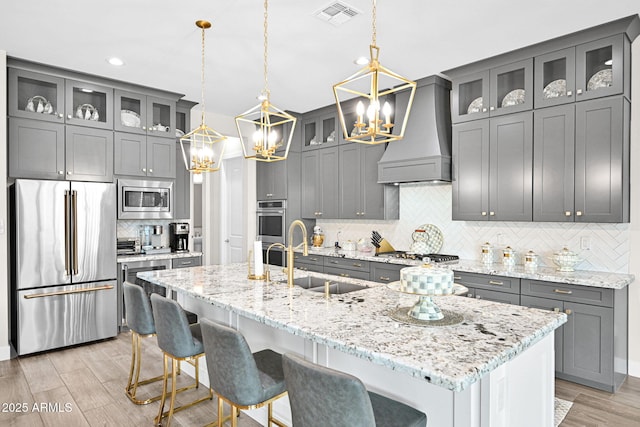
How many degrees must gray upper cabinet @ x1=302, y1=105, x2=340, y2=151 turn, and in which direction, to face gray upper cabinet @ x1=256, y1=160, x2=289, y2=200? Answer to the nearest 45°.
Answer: approximately 90° to its right

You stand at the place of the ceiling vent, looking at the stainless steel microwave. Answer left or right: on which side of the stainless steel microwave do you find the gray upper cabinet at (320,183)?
right

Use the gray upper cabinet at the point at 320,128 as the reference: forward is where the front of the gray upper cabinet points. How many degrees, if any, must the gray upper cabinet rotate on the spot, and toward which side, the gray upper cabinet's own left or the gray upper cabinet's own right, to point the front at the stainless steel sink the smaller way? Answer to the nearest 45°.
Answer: approximately 45° to the gray upper cabinet's own left

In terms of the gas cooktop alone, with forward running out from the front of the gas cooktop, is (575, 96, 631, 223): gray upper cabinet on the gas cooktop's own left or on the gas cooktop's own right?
on the gas cooktop's own left

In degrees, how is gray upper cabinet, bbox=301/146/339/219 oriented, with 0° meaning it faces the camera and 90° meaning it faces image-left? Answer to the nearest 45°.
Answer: approximately 45°

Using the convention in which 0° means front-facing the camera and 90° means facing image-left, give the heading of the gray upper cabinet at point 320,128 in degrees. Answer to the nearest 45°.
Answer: approximately 45°

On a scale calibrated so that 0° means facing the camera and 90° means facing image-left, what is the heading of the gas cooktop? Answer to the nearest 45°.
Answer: approximately 45°
